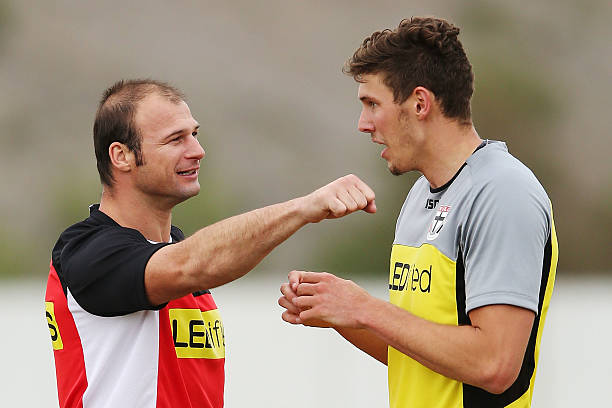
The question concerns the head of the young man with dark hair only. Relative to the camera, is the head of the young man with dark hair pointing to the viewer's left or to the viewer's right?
to the viewer's left

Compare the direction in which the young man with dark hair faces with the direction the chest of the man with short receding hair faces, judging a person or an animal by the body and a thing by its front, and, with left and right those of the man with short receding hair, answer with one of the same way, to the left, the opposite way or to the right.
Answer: the opposite way

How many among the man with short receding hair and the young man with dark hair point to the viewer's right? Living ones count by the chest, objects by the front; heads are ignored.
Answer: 1

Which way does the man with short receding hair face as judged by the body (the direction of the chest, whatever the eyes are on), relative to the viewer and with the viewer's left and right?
facing to the right of the viewer

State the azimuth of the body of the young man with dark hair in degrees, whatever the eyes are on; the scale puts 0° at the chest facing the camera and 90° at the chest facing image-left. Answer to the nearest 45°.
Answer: approximately 90°

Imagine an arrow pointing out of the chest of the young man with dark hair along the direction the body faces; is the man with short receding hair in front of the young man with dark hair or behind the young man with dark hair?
in front
